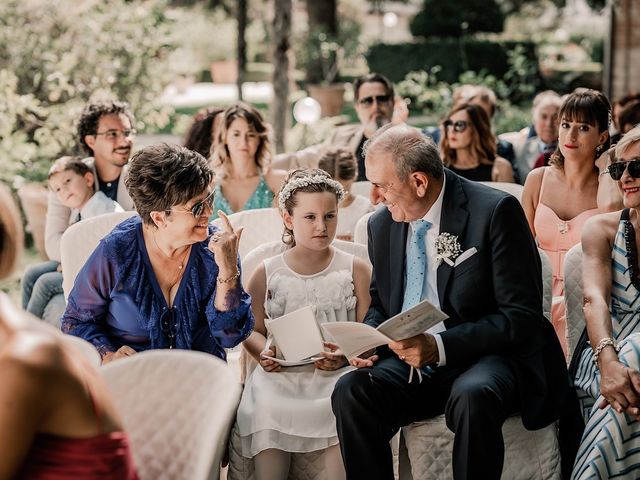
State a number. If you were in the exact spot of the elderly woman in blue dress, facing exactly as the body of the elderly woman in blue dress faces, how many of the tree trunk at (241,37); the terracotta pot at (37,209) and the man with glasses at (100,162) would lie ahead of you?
0

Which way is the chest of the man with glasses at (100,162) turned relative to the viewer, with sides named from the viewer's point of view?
facing the viewer and to the right of the viewer

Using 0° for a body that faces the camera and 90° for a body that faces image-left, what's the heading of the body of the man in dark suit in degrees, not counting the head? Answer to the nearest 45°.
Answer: approximately 45°

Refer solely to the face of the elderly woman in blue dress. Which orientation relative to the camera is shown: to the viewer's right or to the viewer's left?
to the viewer's right

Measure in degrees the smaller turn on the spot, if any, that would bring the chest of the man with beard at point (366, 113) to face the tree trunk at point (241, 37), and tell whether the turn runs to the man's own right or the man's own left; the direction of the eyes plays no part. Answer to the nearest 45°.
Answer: approximately 180°

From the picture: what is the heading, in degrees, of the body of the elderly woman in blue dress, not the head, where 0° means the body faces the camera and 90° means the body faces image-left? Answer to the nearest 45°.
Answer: approximately 315°

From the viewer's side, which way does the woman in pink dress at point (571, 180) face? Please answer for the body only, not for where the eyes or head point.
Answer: toward the camera

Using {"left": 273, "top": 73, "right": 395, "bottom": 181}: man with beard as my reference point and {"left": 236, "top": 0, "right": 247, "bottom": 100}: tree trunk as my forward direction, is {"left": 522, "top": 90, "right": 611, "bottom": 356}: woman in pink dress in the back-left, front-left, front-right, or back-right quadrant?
back-right

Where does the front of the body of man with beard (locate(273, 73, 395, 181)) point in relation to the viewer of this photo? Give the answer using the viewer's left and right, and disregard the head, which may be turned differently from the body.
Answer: facing the viewer

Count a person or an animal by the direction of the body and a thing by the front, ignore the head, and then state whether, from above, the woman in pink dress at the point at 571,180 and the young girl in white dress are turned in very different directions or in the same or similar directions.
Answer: same or similar directions

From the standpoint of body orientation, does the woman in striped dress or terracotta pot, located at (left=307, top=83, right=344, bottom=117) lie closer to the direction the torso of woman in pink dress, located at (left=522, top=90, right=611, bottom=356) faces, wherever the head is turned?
the woman in striped dress

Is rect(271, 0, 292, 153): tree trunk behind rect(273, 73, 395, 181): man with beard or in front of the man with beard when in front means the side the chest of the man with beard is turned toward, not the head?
behind

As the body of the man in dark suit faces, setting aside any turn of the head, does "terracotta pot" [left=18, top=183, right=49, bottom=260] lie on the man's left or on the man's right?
on the man's right

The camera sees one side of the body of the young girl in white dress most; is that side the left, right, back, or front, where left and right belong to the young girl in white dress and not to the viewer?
front

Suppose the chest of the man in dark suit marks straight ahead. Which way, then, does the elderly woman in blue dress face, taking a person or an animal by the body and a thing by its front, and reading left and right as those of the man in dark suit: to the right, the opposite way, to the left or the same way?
to the left

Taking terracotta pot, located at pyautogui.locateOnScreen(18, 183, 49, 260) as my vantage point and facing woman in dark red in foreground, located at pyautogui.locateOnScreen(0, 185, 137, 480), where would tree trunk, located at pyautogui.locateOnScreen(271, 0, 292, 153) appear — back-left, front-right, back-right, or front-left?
back-left

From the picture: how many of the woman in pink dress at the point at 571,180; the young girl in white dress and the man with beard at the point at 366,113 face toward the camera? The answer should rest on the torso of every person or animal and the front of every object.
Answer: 3

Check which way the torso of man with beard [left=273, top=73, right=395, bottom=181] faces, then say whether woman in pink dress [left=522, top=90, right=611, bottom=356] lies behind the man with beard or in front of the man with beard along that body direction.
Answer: in front
